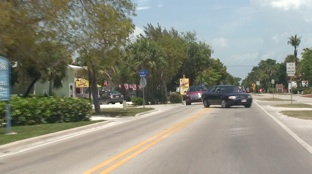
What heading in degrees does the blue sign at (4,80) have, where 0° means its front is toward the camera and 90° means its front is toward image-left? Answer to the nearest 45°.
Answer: approximately 0°

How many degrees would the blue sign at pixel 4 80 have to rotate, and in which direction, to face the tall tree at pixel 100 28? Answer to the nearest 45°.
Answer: approximately 135° to its left
